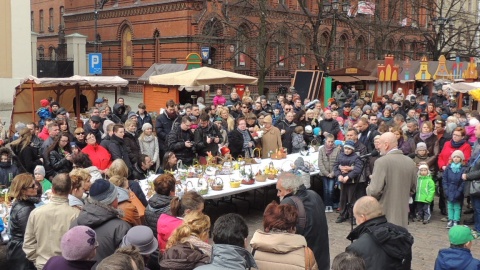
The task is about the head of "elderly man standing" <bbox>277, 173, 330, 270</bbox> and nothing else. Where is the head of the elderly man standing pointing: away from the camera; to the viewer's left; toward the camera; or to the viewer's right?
to the viewer's left

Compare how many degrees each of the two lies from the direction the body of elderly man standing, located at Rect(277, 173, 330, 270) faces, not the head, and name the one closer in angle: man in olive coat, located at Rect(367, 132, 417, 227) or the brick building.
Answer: the brick building

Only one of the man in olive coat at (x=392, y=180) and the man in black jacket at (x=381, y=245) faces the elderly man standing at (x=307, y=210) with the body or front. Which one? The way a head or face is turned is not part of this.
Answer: the man in black jacket

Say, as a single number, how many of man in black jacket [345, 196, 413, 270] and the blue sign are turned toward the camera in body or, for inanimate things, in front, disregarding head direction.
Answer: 1

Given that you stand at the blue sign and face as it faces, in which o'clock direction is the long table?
The long table is roughly at 12 o'clock from the blue sign.

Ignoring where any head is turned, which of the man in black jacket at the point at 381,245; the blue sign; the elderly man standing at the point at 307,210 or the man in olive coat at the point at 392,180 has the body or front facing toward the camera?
the blue sign

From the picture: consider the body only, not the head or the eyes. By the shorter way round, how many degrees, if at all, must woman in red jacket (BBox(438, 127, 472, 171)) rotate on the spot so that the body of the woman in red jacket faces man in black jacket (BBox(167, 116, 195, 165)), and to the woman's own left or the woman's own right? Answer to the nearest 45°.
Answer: approximately 45° to the woman's own right

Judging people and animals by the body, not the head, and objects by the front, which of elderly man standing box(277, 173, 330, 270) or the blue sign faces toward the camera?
the blue sign

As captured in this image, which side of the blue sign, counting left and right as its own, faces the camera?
front

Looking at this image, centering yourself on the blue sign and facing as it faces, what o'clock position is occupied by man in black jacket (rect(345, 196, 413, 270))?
The man in black jacket is roughly at 12 o'clock from the blue sign.

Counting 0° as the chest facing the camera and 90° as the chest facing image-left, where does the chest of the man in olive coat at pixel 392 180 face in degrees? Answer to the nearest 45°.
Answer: approximately 135°

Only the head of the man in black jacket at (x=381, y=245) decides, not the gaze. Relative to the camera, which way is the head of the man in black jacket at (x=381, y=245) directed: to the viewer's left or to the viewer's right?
to the viewer's left

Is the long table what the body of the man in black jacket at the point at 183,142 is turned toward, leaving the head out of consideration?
yes
